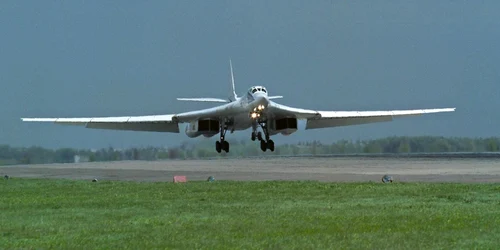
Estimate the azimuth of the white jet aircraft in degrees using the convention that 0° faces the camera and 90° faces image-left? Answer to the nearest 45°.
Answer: approximately 0°
